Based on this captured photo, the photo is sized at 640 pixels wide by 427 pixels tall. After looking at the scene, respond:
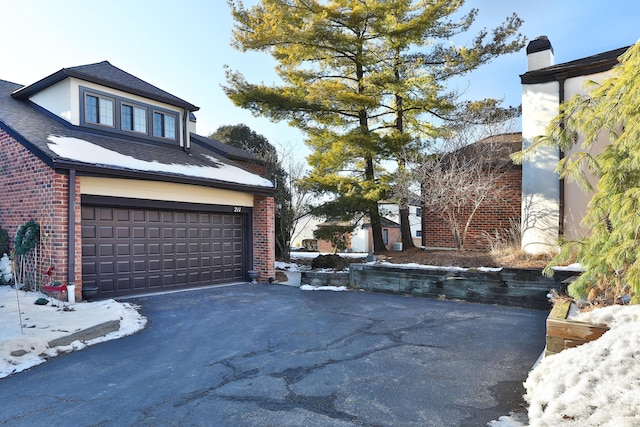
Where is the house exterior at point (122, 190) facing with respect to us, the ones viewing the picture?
facing the viewer and to the right of the viewer

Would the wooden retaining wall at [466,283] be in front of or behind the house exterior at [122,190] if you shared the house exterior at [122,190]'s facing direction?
in front

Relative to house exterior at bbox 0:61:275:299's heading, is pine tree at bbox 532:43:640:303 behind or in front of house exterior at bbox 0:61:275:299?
in front

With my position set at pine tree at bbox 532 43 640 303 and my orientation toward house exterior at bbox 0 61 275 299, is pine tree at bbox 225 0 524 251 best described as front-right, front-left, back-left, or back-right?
front-right

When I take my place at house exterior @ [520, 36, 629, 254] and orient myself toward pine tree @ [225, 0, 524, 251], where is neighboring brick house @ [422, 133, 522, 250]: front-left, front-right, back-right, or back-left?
front-right
